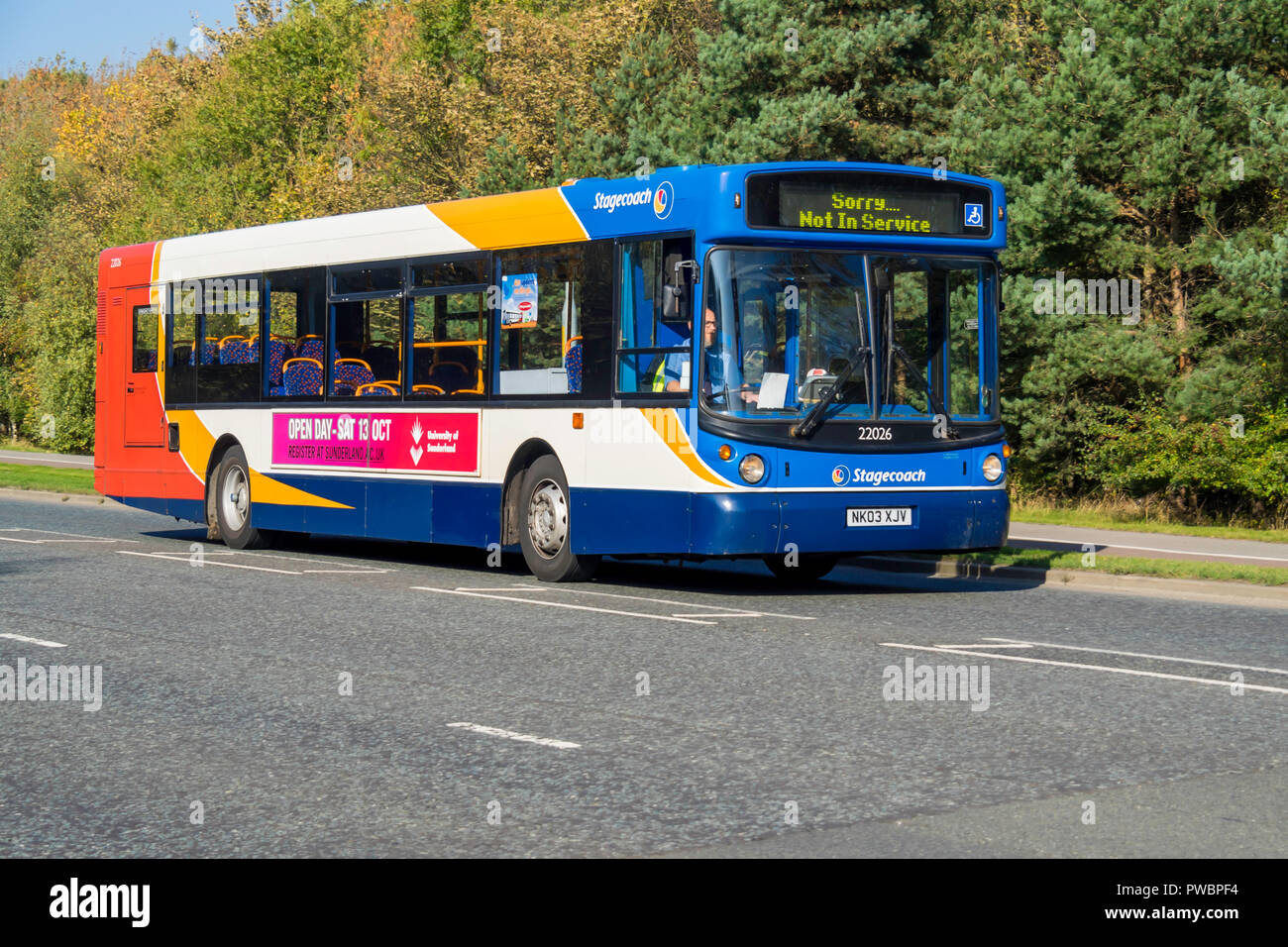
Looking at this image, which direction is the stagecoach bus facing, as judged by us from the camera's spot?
facing the viewer and to the right of the viewer
